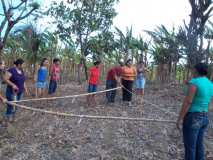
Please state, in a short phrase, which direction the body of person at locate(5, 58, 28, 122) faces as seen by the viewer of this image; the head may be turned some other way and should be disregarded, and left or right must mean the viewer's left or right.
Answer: facing the viewer and to the right of the viewer

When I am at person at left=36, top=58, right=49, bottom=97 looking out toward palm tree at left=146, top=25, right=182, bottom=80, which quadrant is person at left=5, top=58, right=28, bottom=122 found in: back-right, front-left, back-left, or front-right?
back-right

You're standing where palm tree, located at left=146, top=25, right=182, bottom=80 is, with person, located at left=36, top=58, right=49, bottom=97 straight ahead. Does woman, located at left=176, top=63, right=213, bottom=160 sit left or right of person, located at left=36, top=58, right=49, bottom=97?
left

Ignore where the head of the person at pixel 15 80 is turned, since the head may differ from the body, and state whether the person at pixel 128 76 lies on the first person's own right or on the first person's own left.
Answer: on the first person's own left

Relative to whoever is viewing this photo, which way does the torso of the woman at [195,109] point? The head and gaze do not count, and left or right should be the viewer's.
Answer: facing away from the viewer and to the left of the viewer

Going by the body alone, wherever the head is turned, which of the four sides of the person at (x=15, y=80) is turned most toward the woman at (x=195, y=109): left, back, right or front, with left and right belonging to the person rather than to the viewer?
front

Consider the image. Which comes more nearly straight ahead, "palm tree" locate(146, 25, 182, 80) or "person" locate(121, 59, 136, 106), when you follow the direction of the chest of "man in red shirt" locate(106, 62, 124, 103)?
the person
